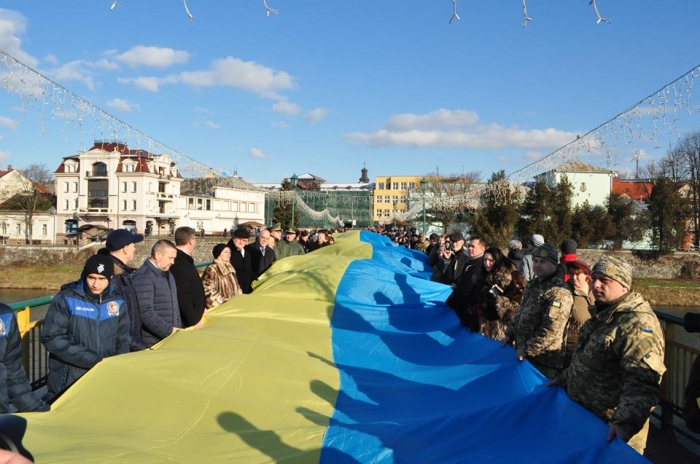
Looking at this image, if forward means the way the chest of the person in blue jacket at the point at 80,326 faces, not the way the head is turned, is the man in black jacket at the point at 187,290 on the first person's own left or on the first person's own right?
on the first person's own left

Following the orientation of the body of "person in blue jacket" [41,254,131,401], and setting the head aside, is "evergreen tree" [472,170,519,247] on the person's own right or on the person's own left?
on the person's own left

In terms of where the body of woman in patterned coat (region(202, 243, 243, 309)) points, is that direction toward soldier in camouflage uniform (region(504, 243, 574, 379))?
yes

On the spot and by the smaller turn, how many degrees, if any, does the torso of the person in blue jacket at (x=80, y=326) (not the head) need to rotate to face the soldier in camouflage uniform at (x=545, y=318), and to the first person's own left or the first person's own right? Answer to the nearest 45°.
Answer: approximately 45° to the first person's own left

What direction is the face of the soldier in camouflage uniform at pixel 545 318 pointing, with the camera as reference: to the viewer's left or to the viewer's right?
to the viewer's left

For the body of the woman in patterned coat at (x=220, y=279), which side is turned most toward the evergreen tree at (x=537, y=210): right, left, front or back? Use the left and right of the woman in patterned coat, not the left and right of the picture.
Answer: left

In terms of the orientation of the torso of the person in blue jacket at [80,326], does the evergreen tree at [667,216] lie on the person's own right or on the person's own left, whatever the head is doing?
on the person's own left

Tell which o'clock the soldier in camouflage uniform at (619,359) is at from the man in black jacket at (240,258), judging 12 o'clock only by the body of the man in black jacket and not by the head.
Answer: The soldier in camouflage uniform is roughly at 1 o'clock from the man in black jacket.

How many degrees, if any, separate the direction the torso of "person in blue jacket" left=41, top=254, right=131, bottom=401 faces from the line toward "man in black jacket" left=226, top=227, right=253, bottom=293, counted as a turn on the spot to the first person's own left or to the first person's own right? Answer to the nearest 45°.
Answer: approximately 90° to the first person's own left

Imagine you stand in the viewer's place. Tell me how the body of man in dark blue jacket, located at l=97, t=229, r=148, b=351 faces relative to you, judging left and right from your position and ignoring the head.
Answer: facing to the right of the viewer
